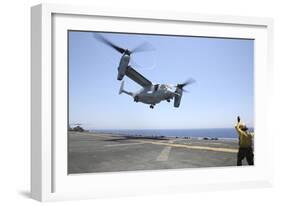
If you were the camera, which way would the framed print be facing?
facing the viewer and to the right of the viewer
